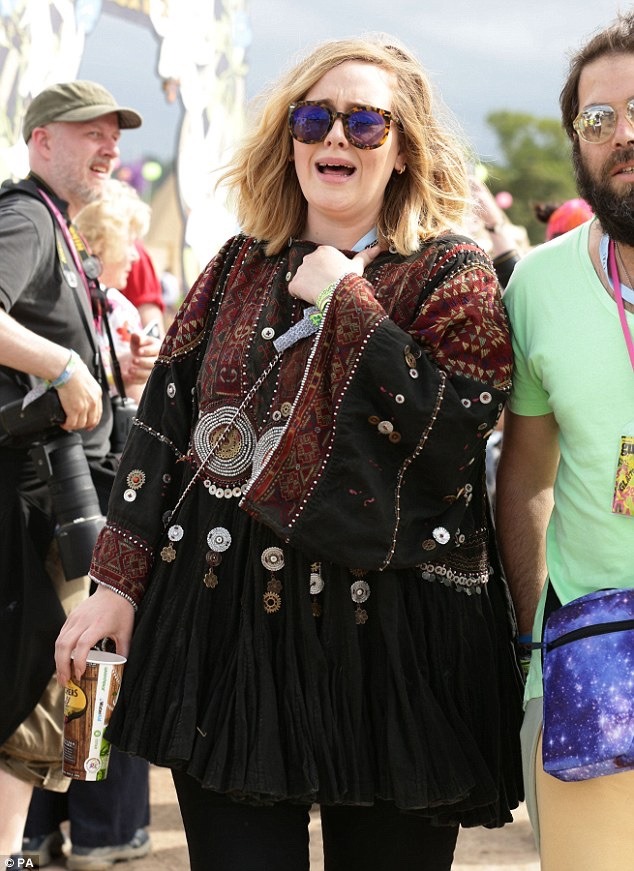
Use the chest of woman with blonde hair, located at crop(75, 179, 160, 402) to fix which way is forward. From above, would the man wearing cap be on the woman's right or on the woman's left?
on the woman's right

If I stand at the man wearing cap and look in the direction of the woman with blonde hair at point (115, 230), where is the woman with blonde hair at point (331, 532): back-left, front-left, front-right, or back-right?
back-right

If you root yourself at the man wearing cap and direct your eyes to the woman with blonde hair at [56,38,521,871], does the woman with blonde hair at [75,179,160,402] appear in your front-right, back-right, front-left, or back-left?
back-left
